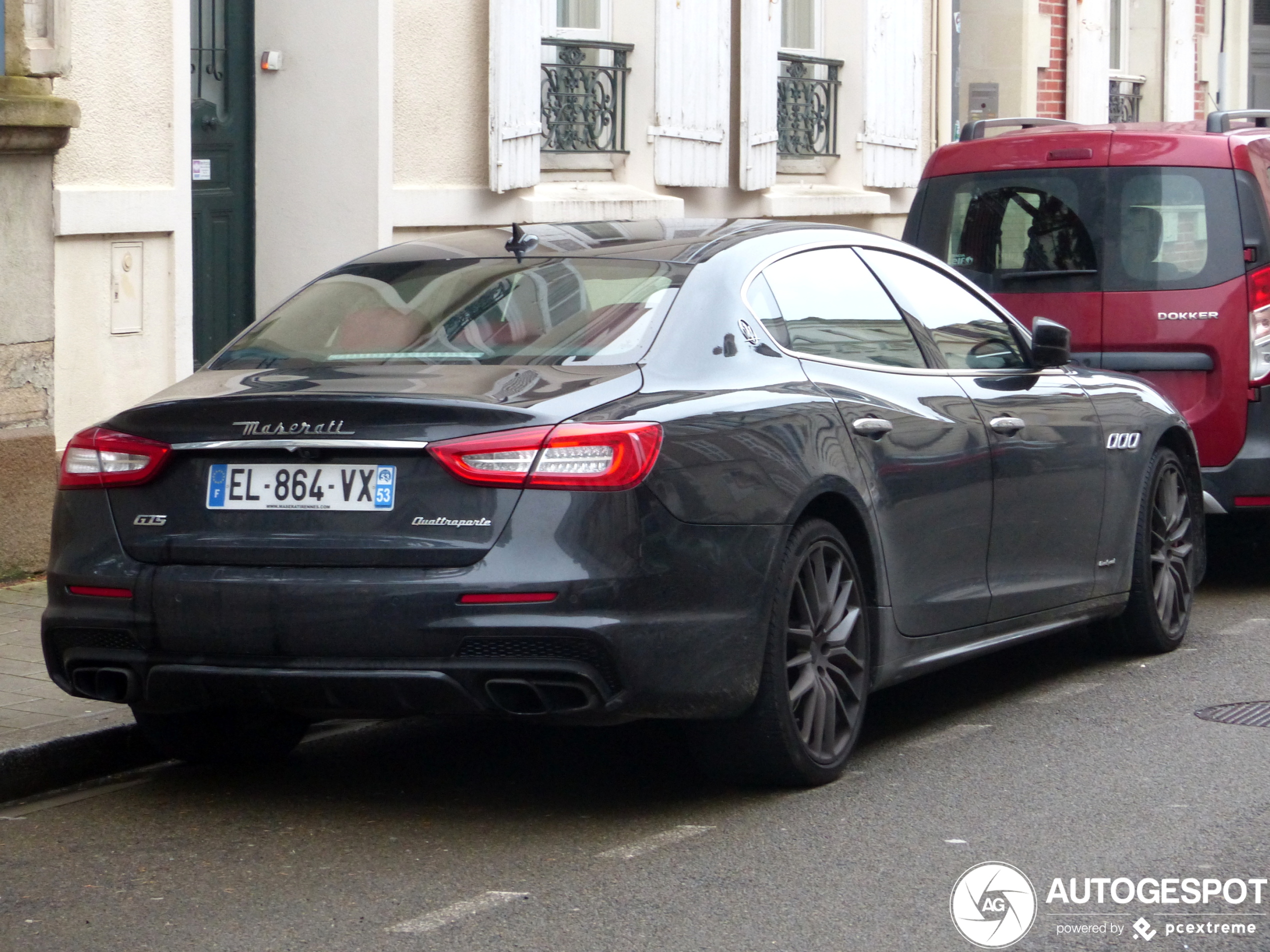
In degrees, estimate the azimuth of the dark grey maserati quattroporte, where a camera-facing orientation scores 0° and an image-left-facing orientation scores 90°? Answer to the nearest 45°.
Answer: approximately 225°

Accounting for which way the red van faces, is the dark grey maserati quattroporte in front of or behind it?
behind

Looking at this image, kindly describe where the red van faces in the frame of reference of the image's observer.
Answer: facing away from the viewer and to the right of the viewer

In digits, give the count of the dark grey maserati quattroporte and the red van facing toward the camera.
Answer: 0

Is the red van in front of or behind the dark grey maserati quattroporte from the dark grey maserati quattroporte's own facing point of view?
in front
